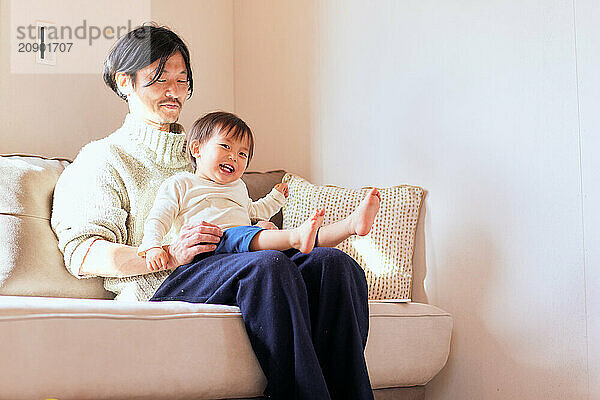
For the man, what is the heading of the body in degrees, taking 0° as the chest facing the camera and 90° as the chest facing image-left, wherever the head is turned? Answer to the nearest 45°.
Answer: approximately 315°

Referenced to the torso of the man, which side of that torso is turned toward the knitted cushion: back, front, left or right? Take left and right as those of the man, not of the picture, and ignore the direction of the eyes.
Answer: left

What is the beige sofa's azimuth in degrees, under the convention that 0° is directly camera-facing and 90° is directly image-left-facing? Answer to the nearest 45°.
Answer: approximately 0°

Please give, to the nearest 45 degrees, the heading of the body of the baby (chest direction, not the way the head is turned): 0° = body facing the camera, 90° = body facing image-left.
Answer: approximately 315°

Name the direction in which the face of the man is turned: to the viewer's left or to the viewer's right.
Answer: to the viewer's right

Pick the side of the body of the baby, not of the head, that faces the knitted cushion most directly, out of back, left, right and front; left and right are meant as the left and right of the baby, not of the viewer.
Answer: left
